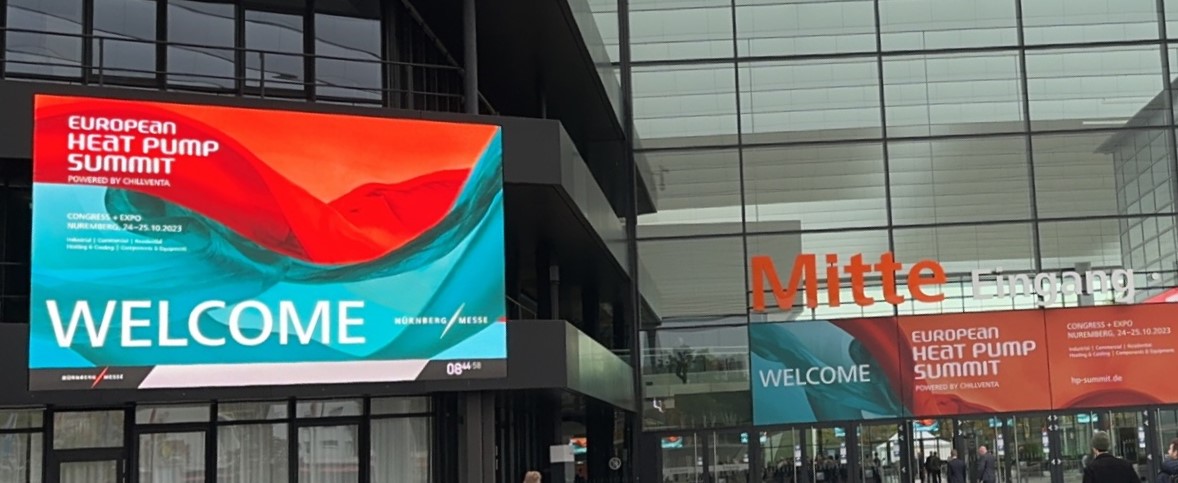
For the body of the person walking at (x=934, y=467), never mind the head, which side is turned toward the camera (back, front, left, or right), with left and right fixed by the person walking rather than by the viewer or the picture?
back

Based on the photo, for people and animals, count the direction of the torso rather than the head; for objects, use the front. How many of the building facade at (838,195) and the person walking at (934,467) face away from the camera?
1

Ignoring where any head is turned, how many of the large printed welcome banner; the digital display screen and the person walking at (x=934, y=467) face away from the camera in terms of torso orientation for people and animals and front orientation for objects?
1

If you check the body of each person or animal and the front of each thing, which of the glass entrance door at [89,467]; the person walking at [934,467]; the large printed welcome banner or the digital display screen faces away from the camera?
the person walking

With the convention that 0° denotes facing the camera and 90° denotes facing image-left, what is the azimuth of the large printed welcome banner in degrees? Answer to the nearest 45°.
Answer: approximately 0°

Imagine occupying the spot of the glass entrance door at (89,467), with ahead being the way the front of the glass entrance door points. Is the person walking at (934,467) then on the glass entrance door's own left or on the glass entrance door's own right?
on the glass entrance door's own left

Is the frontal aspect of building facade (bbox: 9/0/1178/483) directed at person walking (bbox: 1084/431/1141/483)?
yes
